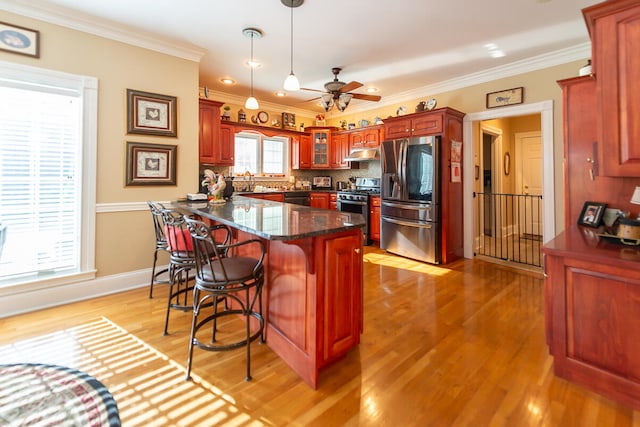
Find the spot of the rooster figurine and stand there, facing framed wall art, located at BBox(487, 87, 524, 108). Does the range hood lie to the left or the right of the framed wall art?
left

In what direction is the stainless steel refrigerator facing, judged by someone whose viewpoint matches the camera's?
facing the viewer and to the left of the viewer

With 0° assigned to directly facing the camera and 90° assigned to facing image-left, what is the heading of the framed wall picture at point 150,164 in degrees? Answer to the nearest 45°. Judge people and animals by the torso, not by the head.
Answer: approximately 315°

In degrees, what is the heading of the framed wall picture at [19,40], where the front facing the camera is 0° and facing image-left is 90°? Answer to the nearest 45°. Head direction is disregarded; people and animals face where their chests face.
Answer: approximately 315°

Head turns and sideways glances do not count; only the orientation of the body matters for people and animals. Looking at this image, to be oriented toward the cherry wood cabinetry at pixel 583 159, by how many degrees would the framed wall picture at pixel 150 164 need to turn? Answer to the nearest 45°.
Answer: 0° — it already faces it

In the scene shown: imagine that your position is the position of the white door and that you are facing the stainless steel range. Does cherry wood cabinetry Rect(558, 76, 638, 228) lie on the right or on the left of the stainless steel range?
left

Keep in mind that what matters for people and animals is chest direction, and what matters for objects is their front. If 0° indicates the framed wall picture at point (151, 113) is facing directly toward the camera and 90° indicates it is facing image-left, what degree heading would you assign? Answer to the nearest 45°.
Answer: approximately 315°

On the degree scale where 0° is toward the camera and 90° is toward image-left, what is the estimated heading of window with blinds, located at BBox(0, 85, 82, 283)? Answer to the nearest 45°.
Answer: approximately 315°

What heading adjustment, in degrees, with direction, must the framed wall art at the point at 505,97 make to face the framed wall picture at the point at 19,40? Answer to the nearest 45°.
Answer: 0° — it already faces it
